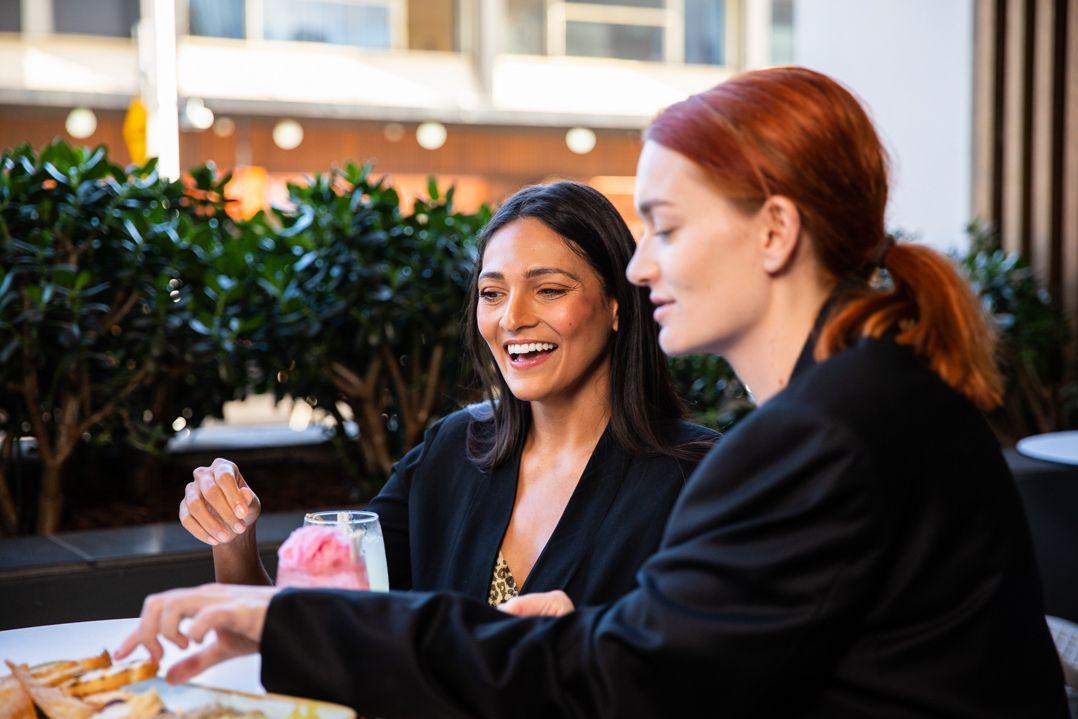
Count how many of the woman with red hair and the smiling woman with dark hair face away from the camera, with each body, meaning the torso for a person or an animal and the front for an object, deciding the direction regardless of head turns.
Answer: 0

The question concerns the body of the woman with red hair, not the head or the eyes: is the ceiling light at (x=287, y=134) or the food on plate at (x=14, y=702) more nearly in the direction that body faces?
the food on plate

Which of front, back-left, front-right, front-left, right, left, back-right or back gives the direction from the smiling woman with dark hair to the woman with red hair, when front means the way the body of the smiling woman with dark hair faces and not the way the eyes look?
front-left

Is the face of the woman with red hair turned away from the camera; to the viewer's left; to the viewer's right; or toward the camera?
to the viewer's left

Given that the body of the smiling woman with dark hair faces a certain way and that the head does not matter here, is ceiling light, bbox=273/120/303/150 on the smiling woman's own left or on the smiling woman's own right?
on the smiling woman's own right

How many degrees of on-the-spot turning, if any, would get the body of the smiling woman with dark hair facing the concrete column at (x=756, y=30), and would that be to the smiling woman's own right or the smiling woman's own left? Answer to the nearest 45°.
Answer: approximately 135° to the smiling woman's own right

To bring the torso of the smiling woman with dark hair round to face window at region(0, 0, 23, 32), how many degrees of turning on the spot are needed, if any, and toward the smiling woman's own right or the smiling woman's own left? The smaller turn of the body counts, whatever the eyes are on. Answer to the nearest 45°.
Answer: approximately 135° to the smiling woman's own right

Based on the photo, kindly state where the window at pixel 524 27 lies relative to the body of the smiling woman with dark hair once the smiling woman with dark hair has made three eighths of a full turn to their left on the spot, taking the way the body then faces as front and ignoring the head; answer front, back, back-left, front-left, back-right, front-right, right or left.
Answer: left

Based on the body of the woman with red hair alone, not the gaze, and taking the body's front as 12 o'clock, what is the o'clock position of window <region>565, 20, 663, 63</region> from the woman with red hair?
The window is roughly at 3 o'clock from the woman with red hair.

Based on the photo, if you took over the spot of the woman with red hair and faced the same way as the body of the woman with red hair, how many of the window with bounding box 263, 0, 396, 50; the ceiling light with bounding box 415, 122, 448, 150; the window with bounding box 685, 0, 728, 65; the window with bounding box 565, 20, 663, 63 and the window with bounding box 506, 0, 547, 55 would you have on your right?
5

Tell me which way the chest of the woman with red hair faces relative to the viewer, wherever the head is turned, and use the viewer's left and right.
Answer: facing to the left of the viewer

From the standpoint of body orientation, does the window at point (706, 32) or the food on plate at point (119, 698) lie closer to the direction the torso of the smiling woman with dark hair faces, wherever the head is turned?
the food on plate

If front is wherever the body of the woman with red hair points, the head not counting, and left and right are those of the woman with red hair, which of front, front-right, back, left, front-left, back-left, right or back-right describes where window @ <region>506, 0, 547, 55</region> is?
right

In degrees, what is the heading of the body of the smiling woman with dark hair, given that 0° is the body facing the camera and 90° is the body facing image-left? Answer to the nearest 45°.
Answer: approximately 45°

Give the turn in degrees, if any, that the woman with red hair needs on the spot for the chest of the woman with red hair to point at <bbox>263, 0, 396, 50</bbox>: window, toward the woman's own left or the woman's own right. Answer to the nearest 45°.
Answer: approximately 90° to the woman's own right

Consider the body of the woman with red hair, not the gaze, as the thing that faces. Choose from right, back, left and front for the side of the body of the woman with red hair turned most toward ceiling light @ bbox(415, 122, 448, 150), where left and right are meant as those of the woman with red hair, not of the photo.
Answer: right

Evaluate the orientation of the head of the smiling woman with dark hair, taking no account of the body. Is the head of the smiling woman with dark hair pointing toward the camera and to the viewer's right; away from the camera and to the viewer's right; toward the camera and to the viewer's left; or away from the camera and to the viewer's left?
toward the camera and to the viewer's left
